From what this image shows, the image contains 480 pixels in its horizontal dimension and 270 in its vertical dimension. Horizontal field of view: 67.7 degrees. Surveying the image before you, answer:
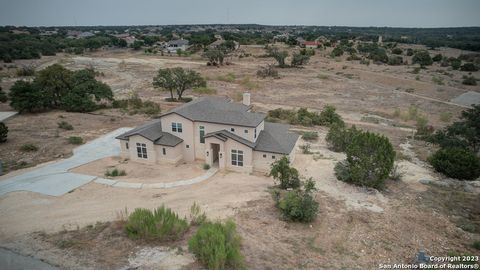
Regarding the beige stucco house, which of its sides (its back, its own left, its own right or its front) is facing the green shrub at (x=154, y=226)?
front

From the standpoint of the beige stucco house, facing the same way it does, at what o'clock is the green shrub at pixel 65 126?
The green shrub is roughly at 4 o'clock from the beige stucco house.

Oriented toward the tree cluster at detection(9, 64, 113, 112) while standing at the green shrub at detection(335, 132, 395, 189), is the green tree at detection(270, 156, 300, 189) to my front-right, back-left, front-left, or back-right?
front-left

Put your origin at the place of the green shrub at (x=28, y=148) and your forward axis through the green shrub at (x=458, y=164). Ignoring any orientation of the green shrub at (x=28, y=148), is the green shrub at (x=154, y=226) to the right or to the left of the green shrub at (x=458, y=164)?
right

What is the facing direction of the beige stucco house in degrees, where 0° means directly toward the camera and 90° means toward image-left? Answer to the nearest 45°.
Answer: approximately 0°

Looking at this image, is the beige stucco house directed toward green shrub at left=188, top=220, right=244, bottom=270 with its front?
yes

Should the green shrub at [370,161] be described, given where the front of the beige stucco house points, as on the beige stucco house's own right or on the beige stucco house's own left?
on the beige stucco house's own left

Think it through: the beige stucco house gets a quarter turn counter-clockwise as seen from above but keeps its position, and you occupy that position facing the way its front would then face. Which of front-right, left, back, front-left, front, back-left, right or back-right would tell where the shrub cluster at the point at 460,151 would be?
front

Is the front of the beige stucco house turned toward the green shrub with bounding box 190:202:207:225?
yes

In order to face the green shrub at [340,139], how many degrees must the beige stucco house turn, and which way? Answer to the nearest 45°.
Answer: approximately 90° to its left

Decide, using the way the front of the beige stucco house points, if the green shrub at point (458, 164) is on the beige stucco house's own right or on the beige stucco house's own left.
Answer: on the beige stucco house's own left

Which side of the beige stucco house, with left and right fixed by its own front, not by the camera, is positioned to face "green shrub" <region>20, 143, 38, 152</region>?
right
